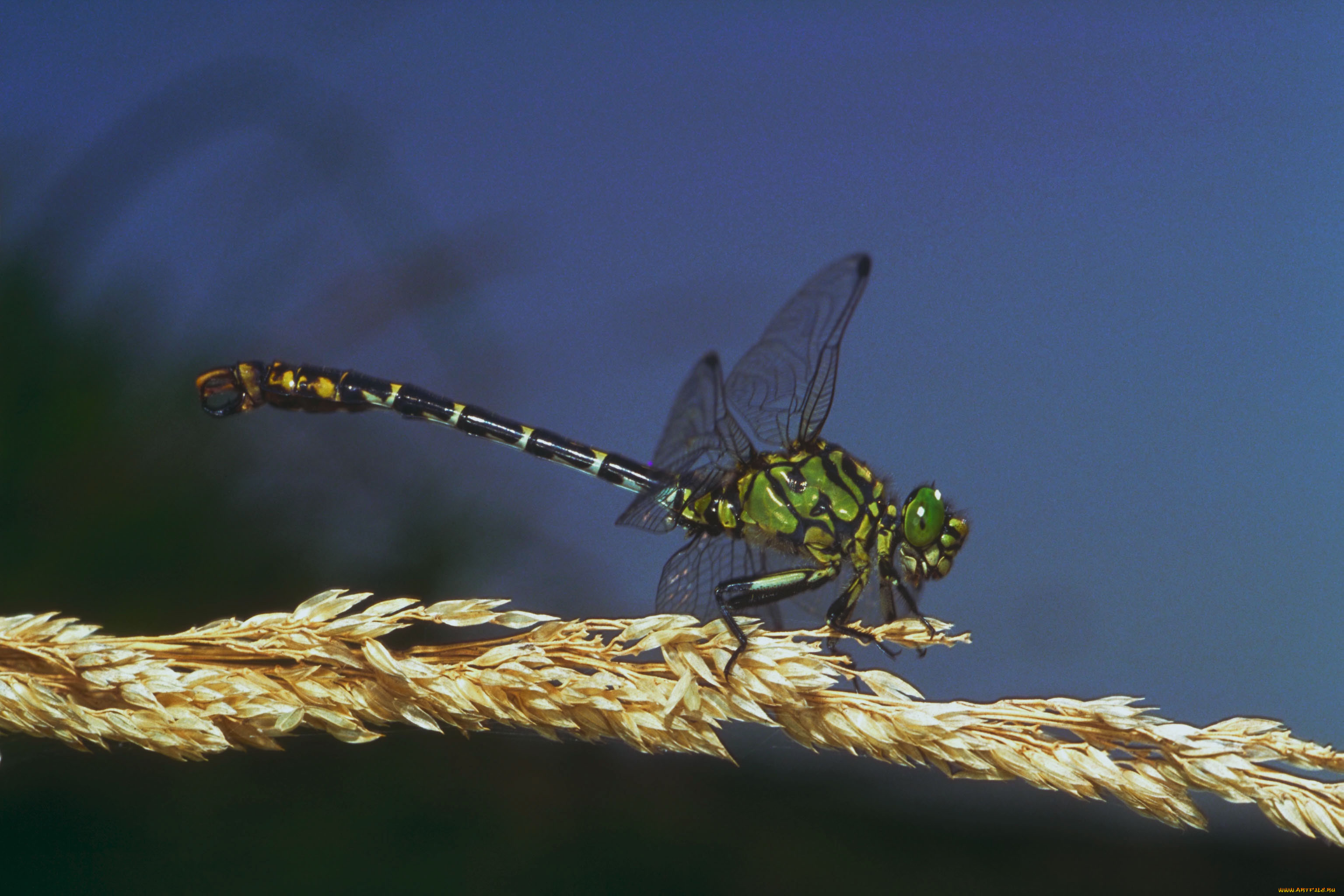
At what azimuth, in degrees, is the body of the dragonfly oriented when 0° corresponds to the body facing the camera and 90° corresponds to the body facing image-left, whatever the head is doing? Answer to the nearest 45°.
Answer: approximately 270°
